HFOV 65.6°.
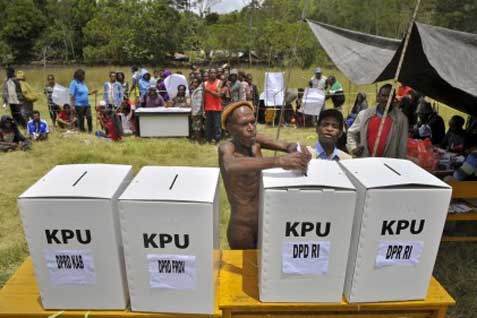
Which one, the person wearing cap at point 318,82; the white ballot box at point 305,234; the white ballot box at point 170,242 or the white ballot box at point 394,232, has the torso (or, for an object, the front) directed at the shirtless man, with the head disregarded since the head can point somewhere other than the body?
the person wearing cap

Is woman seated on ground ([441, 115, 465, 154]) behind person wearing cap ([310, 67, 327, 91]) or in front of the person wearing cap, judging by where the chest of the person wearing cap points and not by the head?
in front

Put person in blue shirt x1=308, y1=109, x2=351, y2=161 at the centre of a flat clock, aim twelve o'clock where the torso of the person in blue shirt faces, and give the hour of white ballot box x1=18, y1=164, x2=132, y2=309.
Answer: The white ballot box is roughly at 1 o'clock from the person in blue shirt.

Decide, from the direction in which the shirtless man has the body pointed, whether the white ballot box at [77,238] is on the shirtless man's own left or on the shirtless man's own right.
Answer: on the shirtless man's own right

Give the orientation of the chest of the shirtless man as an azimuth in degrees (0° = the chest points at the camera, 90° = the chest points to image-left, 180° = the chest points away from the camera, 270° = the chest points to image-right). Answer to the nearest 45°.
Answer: approximately 315°

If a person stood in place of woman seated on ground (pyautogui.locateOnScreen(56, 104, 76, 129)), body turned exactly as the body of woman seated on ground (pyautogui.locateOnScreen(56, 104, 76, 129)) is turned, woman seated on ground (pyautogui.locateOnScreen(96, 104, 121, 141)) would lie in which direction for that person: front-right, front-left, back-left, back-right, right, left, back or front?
front-left

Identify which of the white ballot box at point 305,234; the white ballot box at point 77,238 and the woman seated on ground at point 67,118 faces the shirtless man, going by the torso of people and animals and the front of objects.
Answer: the woman seated on ground

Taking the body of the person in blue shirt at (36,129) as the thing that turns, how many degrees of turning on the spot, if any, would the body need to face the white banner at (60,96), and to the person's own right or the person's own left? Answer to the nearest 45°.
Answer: approximately 135° to the person's own left

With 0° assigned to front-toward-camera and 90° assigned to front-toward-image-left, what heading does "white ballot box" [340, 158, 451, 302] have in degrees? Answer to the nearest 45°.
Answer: approximately 0°

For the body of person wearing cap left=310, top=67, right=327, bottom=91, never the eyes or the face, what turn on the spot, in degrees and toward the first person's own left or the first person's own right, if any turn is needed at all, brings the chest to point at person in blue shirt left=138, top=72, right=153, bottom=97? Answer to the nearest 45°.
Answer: approximately 90° to the first person's own right
